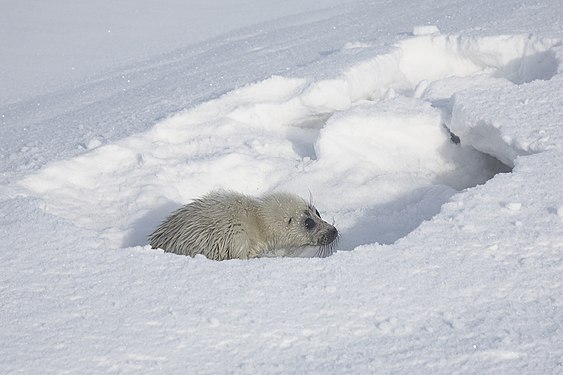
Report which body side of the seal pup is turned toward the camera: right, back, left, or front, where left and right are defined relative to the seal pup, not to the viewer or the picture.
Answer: right
